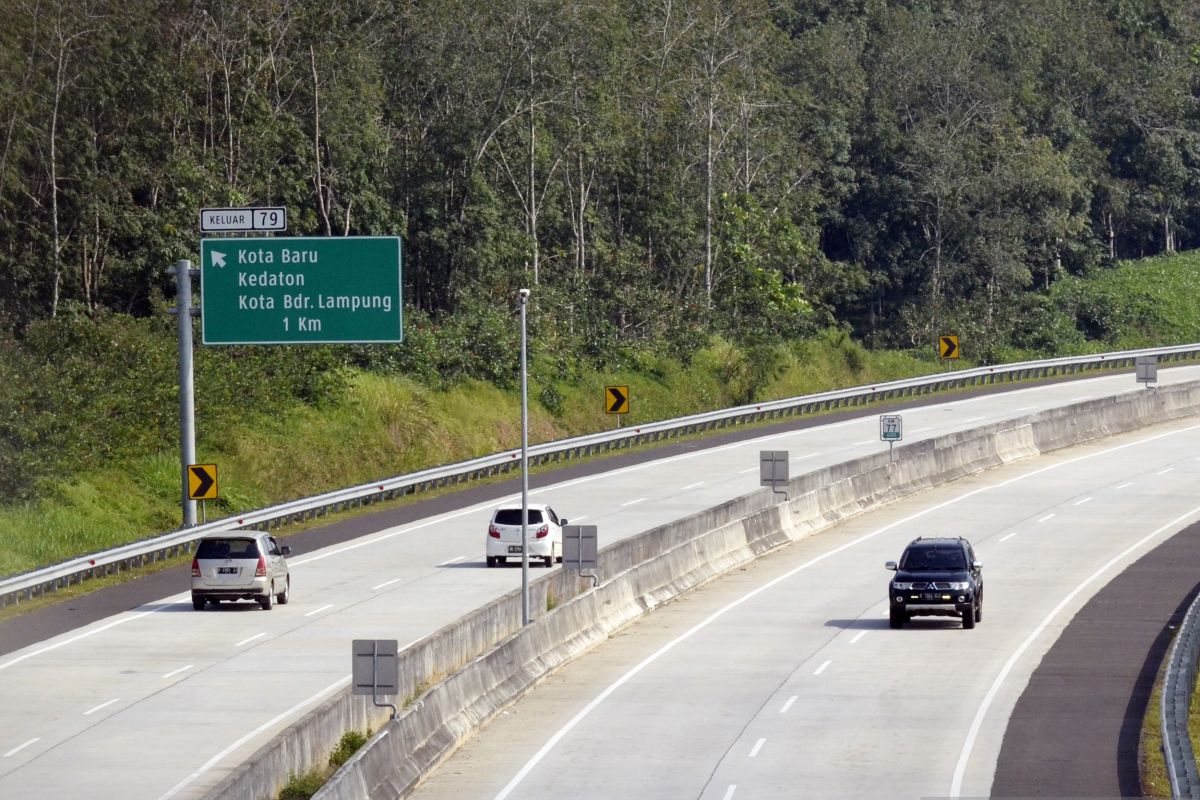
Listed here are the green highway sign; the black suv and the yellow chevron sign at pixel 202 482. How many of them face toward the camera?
3

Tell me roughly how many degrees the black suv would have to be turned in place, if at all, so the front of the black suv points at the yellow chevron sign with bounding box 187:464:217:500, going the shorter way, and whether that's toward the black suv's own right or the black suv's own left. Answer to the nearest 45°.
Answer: approximately 90° to the black suv's own right

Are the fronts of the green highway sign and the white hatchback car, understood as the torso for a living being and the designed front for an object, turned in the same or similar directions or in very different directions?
very different directions

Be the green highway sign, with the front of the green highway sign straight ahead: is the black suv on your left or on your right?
on your left

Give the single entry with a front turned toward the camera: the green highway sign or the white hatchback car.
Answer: the green highway sign

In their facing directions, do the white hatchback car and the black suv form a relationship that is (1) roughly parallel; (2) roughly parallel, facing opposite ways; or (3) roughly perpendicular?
roughly parallel, facing opposite ways

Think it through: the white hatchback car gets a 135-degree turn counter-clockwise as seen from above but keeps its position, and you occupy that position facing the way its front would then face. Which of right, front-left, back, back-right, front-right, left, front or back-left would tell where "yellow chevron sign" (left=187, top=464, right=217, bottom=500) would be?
front-right

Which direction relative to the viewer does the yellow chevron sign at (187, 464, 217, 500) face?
toward the camera

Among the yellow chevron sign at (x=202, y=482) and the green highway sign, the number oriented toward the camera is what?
2

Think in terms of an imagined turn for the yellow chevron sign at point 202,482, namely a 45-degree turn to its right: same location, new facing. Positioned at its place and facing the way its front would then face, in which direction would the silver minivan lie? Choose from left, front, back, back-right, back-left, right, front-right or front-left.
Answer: front-left

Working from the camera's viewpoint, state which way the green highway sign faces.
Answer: facing the viewer

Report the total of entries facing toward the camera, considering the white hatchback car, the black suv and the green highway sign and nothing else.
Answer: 2

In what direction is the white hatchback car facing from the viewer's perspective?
away from the camera

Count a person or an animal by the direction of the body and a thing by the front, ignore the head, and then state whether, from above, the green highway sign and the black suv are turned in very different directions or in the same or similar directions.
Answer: same or similar directions
